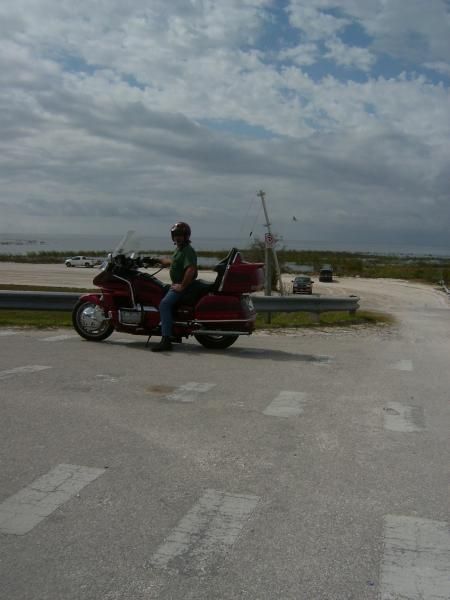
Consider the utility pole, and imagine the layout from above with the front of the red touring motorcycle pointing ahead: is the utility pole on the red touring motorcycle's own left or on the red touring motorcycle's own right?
on the red touring motorcycle's own right

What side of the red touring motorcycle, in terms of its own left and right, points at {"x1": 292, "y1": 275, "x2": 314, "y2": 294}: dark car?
right

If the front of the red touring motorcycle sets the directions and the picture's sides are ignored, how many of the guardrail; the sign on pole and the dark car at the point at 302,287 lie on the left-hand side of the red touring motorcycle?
0

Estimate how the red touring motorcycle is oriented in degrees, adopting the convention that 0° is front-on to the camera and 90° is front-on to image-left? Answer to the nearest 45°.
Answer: approximately 90°

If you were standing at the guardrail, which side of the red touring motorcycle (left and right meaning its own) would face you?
right

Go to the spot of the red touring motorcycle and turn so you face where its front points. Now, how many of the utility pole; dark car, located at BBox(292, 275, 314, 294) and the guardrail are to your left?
0

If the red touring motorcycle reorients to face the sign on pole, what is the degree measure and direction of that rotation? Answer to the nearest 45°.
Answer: approximately 90° to its right
